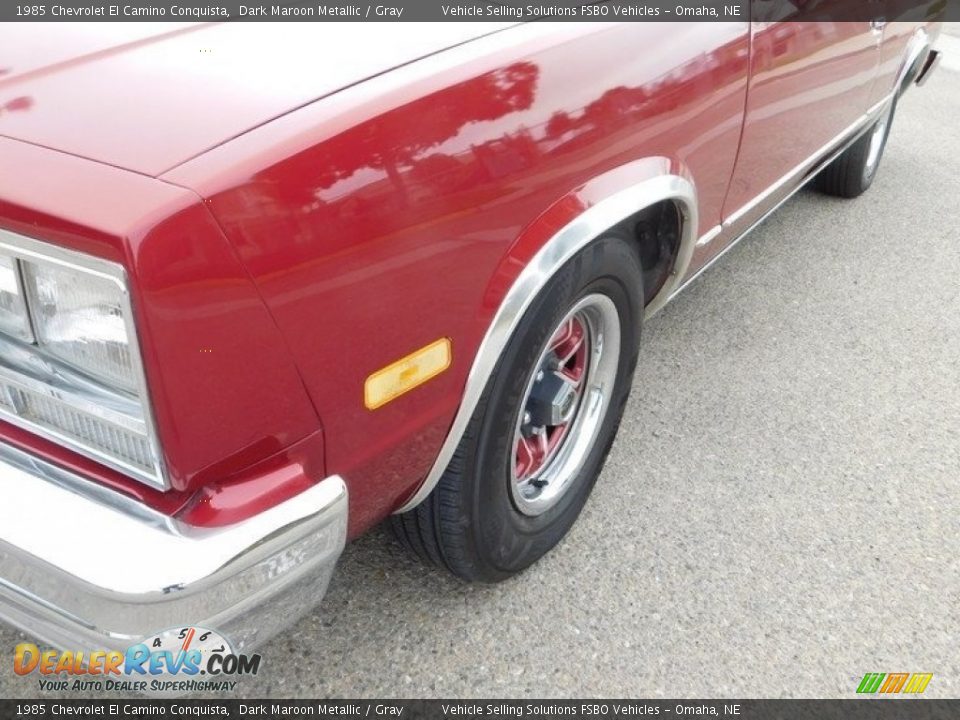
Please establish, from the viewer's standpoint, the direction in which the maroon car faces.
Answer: facing the viewer and to the left of the viewer
